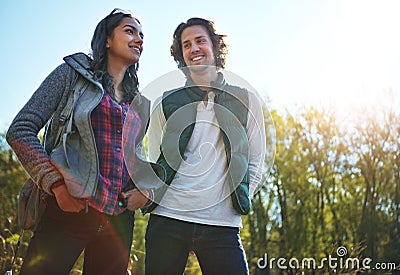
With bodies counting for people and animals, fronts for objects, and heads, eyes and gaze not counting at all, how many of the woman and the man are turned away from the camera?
0

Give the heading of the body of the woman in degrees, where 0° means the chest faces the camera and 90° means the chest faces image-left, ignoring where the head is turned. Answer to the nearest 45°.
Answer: approximately 315°

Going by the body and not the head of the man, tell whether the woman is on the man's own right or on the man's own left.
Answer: on the man's own right

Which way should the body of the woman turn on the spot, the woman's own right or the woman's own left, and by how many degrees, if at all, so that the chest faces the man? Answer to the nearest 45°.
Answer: approximately 90° to the woman's own left
